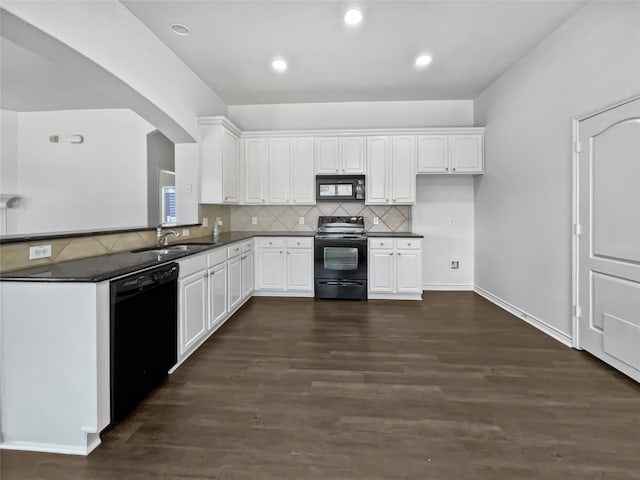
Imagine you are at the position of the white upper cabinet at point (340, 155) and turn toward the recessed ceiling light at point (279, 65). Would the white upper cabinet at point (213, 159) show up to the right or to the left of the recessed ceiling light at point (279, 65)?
right

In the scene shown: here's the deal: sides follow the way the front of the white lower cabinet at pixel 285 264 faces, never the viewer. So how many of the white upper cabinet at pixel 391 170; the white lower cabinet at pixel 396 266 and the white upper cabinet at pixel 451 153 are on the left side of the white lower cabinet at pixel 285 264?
3

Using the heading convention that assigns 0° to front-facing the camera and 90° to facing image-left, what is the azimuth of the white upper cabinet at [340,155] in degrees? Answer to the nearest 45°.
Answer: approximately 0°
